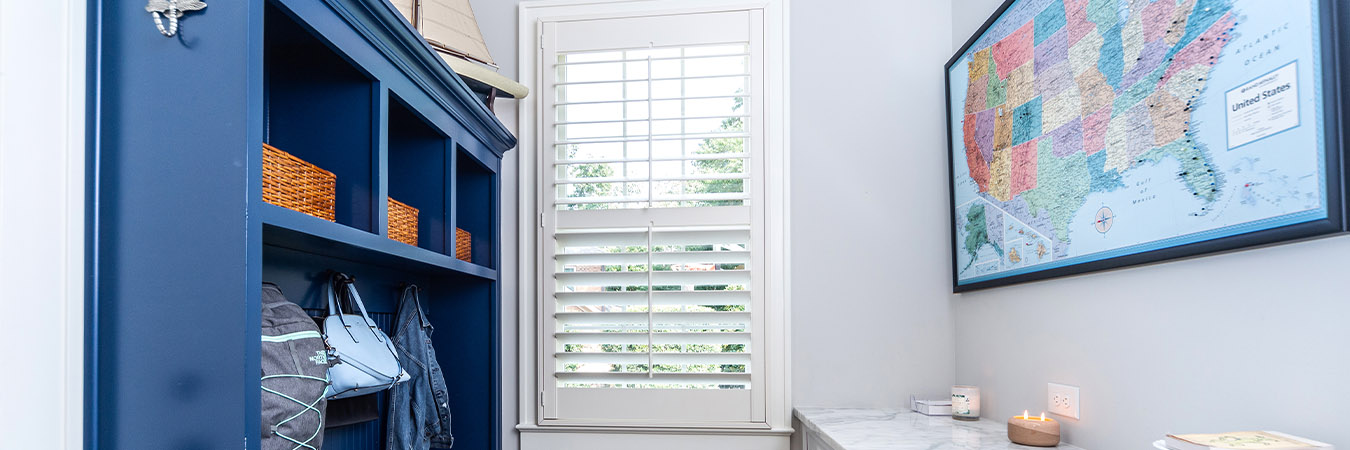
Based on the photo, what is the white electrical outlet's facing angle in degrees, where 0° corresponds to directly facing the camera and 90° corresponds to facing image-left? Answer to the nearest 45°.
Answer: approximately 45°

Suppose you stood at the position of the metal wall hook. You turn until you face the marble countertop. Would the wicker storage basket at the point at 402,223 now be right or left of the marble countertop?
left

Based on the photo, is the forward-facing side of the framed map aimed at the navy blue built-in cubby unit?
yes

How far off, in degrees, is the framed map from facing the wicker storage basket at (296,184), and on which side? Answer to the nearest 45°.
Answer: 0° — it already faces it

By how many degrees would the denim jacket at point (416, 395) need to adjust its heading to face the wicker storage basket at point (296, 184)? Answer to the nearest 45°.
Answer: approximately 45° to its right

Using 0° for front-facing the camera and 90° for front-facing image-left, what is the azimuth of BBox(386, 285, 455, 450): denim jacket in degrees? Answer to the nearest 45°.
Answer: approximately 315°

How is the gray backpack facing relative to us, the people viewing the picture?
facing the viewer and to the right of the viewer

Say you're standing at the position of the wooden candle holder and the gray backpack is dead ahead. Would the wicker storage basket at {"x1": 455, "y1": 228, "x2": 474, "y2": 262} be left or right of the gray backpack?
right

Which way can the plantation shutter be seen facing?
toward the camera
